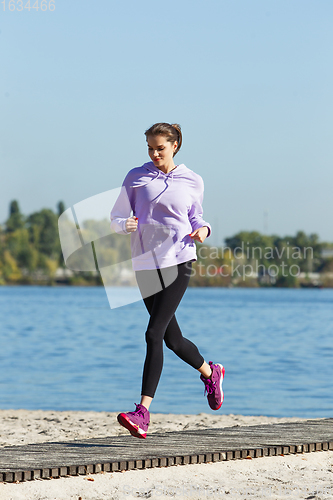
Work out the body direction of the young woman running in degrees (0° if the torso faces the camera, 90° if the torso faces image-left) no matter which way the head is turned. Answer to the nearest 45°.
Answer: approximately 45°
